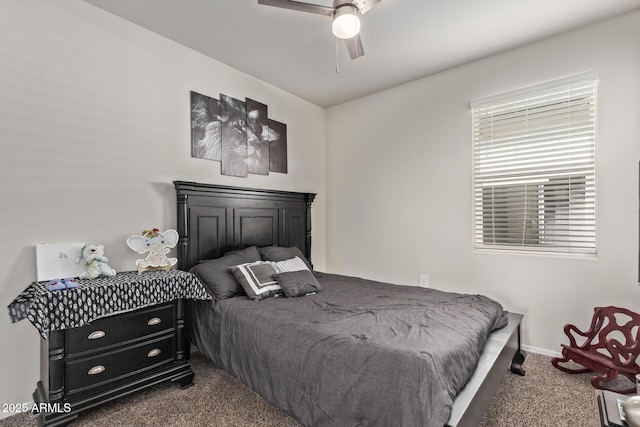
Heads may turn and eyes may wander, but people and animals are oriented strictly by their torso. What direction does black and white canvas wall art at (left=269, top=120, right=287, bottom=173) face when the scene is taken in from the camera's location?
facing the viewer and to the right of the viewer

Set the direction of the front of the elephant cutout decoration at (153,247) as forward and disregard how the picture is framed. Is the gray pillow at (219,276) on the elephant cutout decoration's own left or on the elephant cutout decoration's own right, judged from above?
on the elephant cutout decoration's own left

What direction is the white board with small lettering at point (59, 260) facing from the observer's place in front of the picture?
facing the viewer

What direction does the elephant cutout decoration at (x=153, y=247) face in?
toward the camera

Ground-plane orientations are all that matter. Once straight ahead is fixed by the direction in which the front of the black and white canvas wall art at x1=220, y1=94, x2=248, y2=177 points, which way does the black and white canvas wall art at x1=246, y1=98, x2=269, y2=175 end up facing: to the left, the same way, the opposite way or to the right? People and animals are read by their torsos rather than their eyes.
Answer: the same way

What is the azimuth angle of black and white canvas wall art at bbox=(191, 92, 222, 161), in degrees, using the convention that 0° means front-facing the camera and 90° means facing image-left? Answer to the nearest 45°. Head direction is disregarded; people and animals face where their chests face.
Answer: approximately 315°

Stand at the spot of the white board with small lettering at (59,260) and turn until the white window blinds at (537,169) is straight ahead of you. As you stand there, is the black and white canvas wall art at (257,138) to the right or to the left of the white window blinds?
left

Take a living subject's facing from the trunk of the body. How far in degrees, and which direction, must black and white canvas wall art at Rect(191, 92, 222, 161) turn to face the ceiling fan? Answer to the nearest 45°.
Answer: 0° — it already faces it

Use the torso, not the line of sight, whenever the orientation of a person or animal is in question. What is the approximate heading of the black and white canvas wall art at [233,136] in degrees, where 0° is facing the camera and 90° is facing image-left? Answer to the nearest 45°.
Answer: approximately 315°

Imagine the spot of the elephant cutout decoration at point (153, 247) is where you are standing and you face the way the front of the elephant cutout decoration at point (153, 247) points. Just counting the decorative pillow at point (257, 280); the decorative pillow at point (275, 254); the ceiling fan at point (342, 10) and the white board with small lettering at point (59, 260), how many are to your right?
1

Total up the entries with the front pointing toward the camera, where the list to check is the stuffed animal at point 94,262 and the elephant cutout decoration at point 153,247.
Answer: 2

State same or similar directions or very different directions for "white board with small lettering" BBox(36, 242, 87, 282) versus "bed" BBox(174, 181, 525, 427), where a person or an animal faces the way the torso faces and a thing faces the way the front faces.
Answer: same or similar directions

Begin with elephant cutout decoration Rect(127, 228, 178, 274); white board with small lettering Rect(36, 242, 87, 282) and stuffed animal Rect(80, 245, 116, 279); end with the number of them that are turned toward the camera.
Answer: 3
